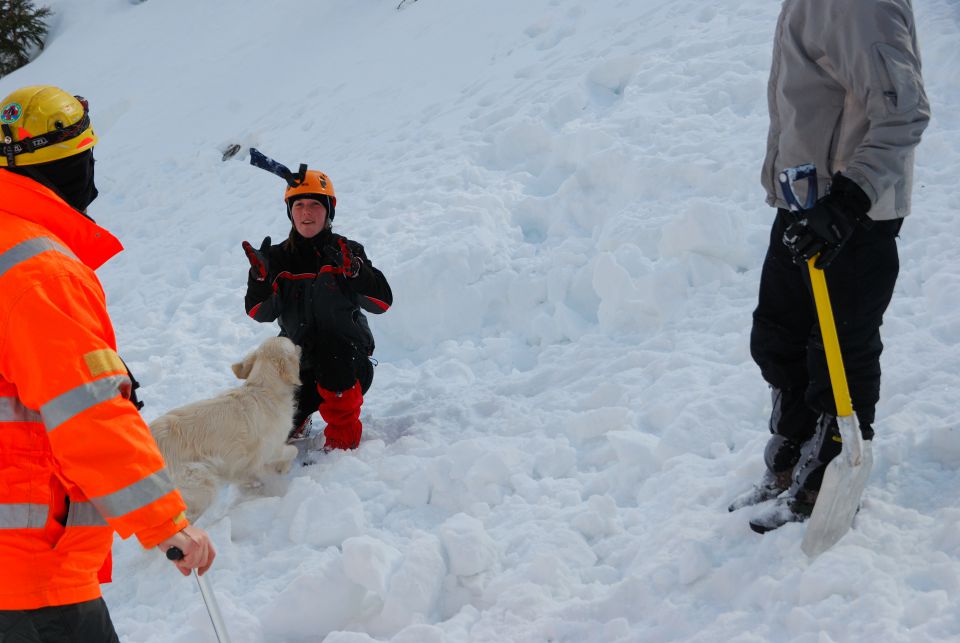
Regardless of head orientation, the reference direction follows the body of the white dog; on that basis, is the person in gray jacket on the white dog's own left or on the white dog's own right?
on the white dog's own right

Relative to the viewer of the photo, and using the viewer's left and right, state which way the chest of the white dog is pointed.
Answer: facing away from the viewer and to the right of the viewer

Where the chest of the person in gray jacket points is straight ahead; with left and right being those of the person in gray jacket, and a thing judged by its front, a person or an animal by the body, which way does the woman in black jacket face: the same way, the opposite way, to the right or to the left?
to the left

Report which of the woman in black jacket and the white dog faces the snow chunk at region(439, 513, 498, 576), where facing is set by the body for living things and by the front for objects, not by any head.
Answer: the woman in black jacket

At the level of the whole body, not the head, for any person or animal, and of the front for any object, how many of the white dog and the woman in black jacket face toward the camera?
1

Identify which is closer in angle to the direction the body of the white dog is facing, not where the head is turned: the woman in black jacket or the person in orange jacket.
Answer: the woman in black jacket

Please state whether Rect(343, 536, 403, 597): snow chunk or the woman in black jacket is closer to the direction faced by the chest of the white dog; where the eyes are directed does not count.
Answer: the woman in black jacket

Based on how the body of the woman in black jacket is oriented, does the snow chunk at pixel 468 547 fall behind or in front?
in front

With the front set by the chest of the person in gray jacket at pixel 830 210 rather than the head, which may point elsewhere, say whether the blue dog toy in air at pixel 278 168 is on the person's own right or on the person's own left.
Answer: on the person's own right

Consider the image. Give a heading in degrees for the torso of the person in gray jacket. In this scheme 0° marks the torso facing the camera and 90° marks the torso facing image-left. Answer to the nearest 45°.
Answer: approximately 45°

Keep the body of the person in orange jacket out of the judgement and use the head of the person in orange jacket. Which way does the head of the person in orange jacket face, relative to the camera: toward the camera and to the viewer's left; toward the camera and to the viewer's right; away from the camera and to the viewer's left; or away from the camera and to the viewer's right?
away from the camera and to the viewer's right

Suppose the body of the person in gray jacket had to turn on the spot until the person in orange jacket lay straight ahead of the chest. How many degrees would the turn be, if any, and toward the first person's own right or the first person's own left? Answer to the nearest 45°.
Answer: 0° — they already face them

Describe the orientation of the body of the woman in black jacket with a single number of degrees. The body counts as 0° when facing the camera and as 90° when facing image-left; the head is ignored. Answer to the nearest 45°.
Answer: approximately 0°
